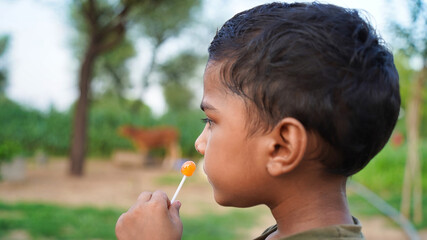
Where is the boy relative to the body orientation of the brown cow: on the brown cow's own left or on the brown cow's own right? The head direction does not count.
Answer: on the brown cow's own left

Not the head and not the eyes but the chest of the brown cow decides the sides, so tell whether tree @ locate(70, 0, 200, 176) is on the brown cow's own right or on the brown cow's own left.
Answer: on the brown cow's own left

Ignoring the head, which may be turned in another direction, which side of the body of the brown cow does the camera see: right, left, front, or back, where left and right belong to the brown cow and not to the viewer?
left
